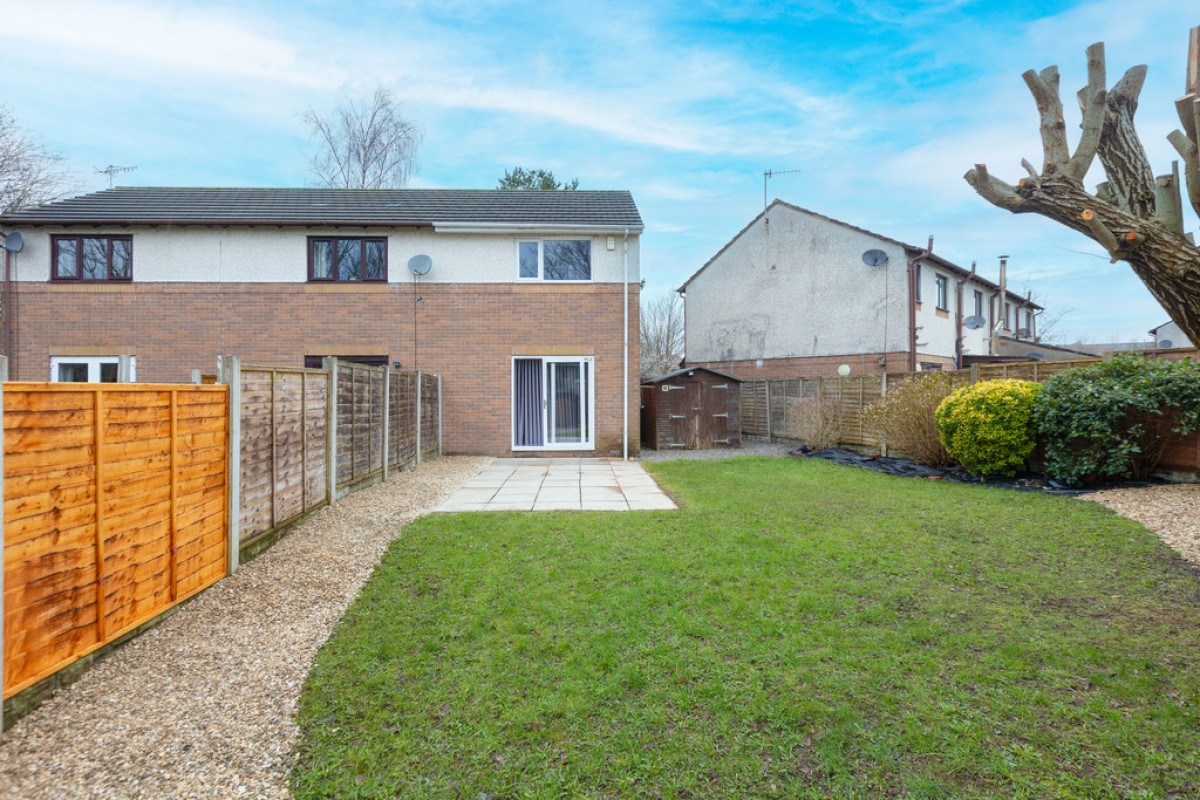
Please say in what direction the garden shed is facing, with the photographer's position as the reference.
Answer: facing the viewer

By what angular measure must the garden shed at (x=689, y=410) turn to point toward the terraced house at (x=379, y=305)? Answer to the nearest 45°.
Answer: approximately 45° to its right

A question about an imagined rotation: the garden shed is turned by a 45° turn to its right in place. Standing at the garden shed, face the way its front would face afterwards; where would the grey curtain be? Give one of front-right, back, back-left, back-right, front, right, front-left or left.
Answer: front

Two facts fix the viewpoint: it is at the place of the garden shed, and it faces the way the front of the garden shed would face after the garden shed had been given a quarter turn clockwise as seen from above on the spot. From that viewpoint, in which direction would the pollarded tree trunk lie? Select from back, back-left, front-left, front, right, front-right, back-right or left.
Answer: left

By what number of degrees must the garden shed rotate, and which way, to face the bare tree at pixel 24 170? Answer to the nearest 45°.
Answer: approximately 90° to its right
